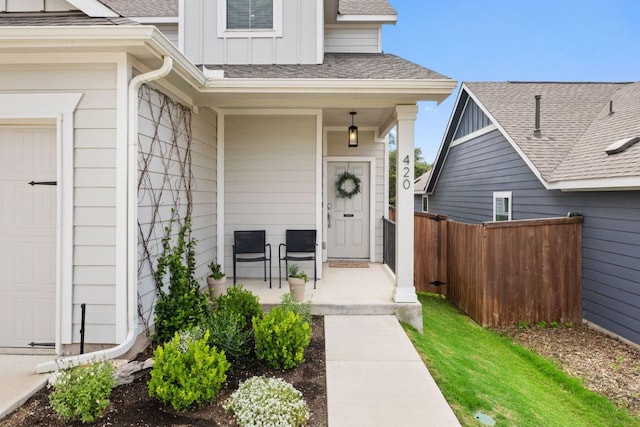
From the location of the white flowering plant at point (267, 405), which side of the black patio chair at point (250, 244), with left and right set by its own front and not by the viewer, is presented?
front

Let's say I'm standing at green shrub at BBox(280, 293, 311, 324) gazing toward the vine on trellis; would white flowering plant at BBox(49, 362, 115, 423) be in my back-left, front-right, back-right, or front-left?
front-left

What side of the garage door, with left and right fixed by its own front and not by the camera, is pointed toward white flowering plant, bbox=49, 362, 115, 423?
front

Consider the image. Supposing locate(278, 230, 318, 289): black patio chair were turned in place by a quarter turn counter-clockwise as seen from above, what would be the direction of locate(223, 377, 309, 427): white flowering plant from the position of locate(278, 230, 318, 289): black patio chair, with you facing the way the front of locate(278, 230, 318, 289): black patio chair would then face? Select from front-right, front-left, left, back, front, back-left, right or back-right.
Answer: right

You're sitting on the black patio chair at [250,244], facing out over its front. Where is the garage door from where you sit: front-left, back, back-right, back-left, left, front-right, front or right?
front-right

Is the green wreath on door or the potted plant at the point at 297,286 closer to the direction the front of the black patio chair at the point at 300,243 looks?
the potted plant

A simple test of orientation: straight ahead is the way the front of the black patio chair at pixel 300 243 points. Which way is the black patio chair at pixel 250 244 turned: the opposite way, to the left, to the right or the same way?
the same way

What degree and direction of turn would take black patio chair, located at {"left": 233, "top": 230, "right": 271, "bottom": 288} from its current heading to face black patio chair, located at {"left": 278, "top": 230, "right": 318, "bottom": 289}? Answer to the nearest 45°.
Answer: approximately 90° to its left

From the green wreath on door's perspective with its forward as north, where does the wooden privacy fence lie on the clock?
The wooden privacy fence is roughly at 10 o'clock from the green wreath on door.

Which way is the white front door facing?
toward the camera

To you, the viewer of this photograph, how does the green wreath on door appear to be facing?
facing the viewer

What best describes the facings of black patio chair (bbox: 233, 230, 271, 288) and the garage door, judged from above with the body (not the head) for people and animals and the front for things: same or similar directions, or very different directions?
same or similar directions

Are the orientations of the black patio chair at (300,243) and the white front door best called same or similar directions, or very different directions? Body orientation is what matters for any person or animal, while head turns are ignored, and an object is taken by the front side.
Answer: same or similar directions

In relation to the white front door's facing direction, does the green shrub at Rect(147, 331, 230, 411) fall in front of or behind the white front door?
in front

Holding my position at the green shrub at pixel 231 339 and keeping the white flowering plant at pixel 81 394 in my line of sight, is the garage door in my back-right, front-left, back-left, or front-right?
front-right

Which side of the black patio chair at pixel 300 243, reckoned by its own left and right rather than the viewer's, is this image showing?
front

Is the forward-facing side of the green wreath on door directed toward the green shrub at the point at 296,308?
yes
